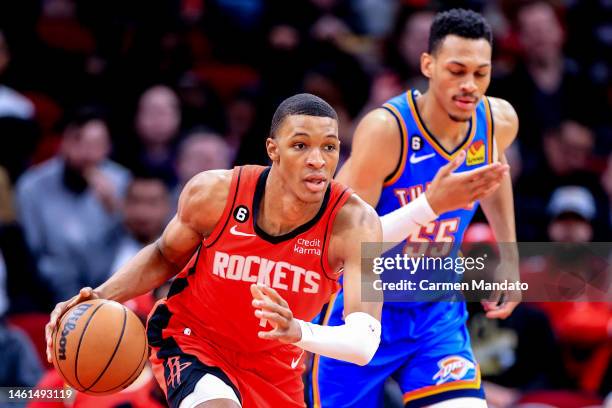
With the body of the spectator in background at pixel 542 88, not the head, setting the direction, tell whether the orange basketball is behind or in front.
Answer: in front

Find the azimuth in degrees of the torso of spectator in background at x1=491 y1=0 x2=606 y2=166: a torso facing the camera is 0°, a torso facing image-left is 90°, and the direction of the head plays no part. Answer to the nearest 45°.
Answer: approximately 0°

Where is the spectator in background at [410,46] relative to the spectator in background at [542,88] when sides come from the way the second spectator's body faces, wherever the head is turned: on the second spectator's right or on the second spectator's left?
on the second spectator's right

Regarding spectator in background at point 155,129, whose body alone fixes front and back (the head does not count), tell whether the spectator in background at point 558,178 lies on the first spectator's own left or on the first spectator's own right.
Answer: on the first spectator's own left

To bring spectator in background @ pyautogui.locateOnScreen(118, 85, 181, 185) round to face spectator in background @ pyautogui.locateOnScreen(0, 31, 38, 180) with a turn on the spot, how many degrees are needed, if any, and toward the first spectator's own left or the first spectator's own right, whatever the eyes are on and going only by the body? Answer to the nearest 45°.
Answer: approximately 90° to the first spectator's own right

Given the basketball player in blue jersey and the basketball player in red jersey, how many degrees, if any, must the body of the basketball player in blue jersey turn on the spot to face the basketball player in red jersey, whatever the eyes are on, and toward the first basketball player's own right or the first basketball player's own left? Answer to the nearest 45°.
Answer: approximately 90° to the first basketball player's own right
